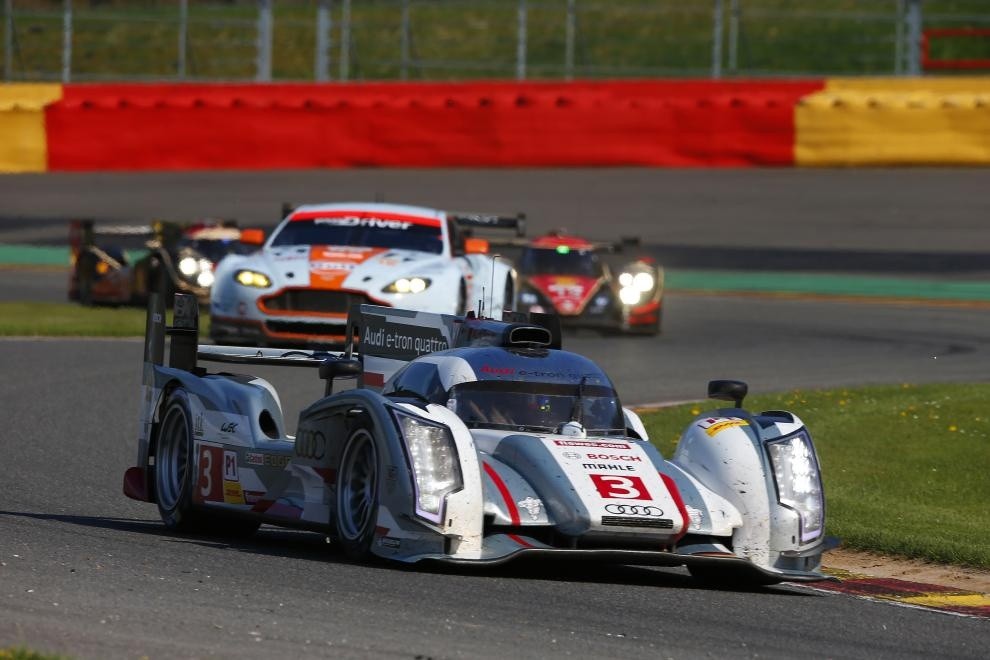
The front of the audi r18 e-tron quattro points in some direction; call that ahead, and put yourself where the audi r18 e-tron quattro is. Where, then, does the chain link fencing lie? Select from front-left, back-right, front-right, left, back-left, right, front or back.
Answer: back-left

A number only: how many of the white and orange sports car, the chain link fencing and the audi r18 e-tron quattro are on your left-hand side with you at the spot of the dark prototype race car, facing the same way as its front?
1

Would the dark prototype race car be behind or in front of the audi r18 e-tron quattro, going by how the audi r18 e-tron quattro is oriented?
behind

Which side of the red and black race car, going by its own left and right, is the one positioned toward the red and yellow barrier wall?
back

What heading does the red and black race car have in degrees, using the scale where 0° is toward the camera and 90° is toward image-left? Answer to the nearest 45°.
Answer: approximately 0°

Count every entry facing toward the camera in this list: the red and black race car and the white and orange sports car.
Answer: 2

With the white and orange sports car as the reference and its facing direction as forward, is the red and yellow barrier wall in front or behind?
behind

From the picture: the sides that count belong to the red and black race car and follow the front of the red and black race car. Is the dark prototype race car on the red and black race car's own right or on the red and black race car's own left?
on the red and black race car's own right

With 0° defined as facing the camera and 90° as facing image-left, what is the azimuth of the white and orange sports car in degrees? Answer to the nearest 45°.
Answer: approximately 0°

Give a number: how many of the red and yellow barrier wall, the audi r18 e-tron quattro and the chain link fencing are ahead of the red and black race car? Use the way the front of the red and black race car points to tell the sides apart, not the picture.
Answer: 1
